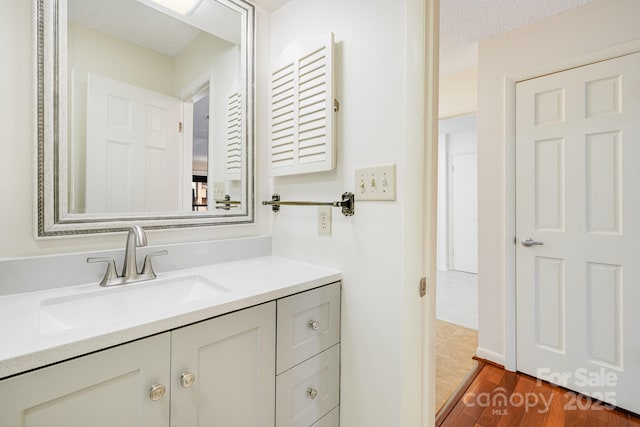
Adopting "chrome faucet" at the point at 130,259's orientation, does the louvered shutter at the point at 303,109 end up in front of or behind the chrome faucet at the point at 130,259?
in front

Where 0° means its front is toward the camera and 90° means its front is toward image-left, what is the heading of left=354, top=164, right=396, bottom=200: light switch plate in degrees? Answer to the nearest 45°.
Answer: approximately 45°

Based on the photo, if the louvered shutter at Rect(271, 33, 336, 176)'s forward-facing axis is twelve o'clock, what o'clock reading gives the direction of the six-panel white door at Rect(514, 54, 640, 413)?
The six-panel white door is roughly at 7 o'clock from the louvered shutter.

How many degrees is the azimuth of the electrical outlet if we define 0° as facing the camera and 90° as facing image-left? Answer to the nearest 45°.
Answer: approximately 45°

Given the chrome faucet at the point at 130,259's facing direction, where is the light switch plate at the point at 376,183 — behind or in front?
in front
